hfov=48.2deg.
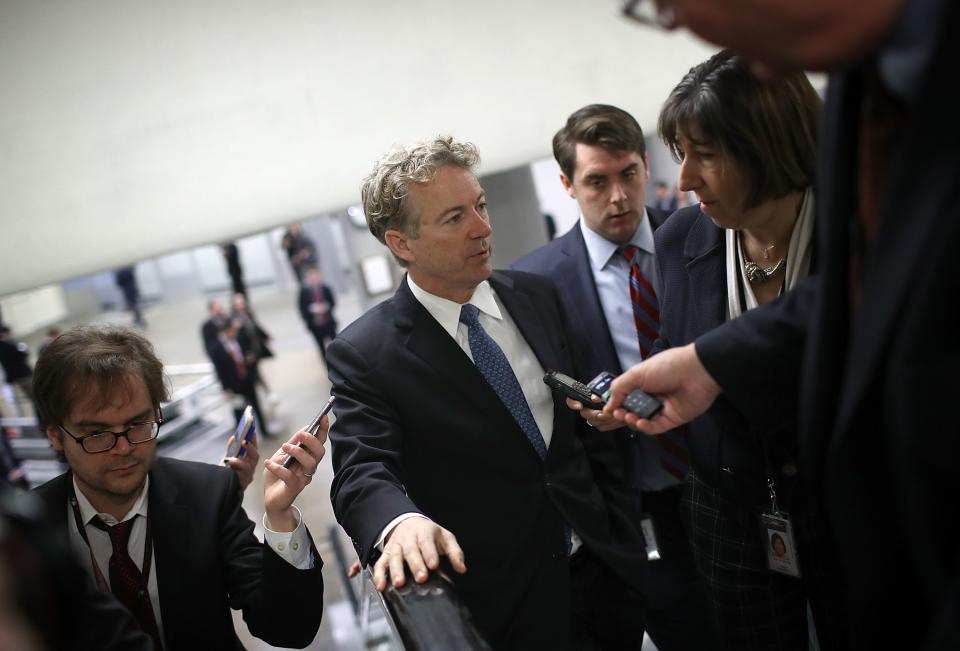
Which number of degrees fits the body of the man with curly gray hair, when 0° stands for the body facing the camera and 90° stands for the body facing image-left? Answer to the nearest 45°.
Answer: approximately 315°

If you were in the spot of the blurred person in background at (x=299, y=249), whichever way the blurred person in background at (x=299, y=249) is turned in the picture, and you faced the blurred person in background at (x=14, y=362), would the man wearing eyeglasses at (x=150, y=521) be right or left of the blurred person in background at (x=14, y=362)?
left

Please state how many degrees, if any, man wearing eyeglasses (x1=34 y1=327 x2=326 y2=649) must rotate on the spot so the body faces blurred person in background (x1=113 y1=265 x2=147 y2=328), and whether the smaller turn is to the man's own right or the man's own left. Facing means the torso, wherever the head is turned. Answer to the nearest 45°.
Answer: approximately 180°

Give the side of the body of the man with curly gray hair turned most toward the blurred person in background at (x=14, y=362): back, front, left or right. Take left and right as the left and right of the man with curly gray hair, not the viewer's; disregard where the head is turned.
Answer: back

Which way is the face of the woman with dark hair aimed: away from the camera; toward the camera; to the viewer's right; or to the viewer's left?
to the viewer's left

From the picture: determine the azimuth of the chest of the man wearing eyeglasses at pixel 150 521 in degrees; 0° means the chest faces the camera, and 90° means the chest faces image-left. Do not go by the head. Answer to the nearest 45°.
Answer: approximately 0°

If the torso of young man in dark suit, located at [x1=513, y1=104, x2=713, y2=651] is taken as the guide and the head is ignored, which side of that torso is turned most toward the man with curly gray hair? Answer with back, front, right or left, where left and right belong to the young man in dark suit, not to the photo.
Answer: right

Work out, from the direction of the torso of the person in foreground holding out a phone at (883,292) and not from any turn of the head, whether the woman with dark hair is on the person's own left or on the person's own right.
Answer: on the person's own right

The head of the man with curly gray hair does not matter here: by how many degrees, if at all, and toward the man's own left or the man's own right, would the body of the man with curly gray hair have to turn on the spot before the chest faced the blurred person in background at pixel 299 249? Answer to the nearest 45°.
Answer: approximately 135° to the man's own left
